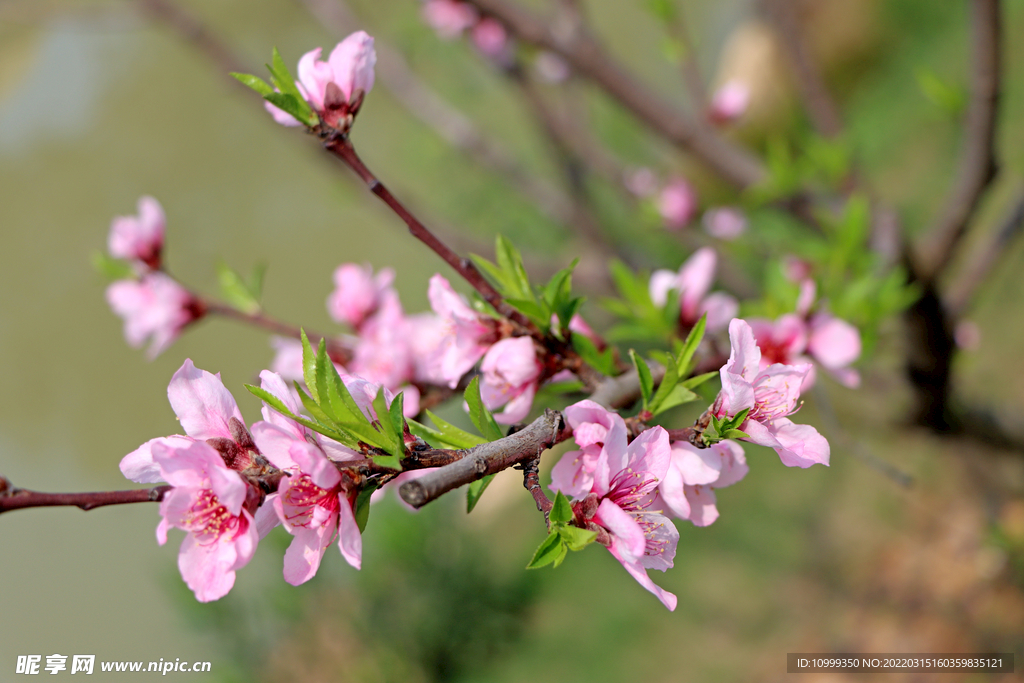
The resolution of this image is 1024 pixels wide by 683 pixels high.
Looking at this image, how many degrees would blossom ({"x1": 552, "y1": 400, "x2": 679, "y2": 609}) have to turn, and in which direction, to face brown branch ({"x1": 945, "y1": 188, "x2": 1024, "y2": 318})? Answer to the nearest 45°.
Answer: approximately 90° to its left

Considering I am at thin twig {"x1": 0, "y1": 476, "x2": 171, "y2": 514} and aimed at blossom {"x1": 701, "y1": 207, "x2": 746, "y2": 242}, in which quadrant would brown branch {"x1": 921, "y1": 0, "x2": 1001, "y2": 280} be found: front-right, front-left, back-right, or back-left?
front-right

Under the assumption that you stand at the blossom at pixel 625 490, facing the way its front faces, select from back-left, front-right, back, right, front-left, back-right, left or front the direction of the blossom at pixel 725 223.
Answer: left
